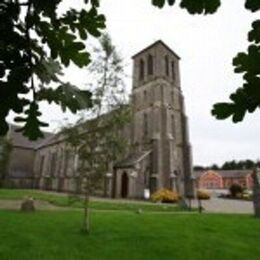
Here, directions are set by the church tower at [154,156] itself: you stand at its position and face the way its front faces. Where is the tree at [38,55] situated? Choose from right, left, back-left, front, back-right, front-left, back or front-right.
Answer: front-right

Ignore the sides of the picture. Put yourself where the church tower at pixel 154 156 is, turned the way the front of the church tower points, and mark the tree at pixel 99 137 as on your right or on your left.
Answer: on your right

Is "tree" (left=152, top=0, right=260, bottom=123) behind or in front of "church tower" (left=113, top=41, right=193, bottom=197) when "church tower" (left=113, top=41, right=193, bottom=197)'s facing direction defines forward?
in front
